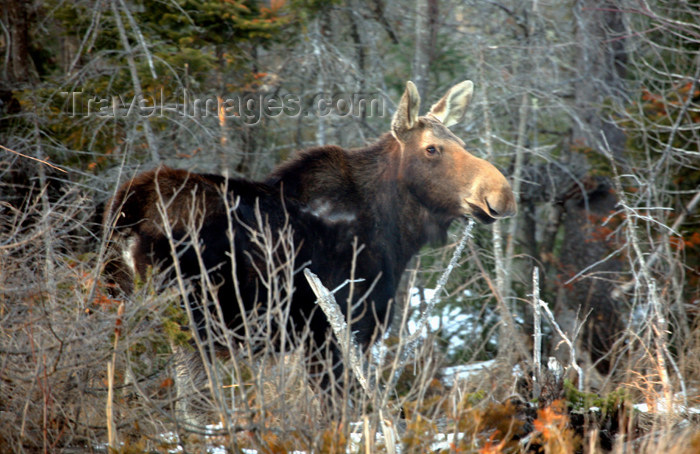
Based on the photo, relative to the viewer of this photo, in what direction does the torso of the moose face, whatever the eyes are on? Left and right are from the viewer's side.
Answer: facing to the right of the viewer
